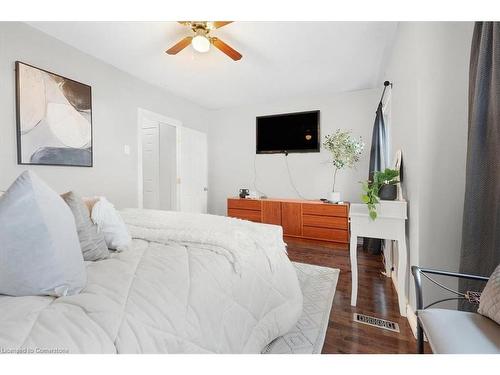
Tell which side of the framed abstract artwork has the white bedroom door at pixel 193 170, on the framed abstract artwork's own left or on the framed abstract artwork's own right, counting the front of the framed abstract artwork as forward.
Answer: on the framed abstract artwork's own left

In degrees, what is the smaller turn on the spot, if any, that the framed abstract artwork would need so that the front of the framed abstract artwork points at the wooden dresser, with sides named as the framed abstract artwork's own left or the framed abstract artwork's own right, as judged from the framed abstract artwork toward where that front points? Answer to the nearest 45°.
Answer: approximately 45° to the framed abstract artwork's own left

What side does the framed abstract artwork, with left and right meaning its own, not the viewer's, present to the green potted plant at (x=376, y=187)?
front

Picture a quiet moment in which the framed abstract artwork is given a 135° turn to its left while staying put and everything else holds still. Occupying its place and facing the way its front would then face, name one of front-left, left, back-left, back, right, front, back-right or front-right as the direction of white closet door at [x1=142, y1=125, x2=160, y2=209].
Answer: front-right

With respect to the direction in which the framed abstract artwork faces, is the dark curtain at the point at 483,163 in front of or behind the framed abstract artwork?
in front

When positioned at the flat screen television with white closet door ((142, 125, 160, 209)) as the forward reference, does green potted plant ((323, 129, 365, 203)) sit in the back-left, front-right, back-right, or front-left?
back-left

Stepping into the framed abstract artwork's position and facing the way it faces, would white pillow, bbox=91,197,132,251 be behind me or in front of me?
in front

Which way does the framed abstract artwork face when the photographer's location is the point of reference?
facing the viewer and to the right of the viewer

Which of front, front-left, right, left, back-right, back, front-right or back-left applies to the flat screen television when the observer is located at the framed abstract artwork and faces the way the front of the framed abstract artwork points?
front-left

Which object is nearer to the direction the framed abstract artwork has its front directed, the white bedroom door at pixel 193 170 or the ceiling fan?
the ceiling fan

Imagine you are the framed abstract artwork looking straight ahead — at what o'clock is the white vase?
The white vase is roughly at 11 o'clock from the framed abstract artwork.

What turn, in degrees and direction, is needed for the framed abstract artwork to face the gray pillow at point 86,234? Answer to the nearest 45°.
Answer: approximately 45° to its right

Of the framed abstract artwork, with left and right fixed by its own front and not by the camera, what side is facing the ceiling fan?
front
